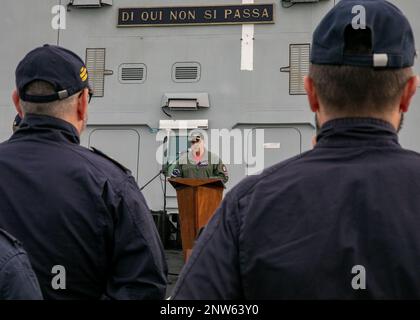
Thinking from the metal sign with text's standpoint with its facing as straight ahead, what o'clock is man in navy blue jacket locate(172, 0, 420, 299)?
The man in navy blue jacket is roughly at 12 o'clock from the metal sign with text.

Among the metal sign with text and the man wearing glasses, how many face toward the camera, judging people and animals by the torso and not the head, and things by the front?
2

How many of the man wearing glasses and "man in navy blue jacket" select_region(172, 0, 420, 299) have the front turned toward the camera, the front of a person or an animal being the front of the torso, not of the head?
1

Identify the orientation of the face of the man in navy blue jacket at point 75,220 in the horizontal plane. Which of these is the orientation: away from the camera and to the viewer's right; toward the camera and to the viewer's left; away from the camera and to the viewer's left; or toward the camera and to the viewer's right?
away from the camera and to the viewer's right

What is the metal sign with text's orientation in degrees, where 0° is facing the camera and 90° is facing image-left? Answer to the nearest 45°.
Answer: approximately 0°

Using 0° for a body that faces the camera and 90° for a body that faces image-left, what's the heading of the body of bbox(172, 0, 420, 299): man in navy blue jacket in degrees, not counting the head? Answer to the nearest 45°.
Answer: approximately 180°

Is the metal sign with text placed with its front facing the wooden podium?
yes
